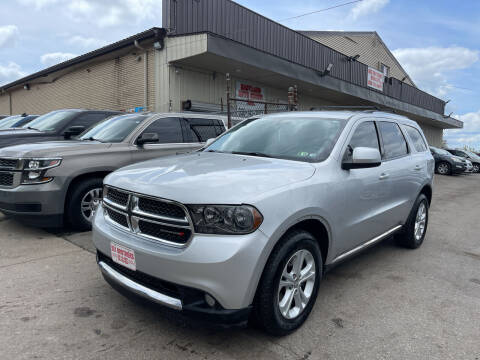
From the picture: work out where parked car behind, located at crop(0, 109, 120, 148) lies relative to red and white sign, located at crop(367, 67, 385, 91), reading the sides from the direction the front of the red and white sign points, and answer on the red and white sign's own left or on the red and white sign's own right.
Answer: on the red and white sign's own right

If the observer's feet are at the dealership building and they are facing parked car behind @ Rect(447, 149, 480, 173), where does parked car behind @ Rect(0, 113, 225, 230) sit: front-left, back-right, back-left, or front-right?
back-right

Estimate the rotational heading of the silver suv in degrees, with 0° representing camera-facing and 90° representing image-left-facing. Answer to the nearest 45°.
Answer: approximately 45°

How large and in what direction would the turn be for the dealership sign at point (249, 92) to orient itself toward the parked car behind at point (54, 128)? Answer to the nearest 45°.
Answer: approximately 90° to its right

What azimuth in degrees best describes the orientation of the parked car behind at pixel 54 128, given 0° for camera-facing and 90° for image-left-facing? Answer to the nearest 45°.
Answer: approximately 45°

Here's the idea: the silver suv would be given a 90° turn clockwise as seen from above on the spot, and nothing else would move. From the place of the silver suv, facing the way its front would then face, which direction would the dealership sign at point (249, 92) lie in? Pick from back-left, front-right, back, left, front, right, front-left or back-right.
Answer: front-right

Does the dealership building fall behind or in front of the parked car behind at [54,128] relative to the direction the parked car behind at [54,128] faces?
behind
